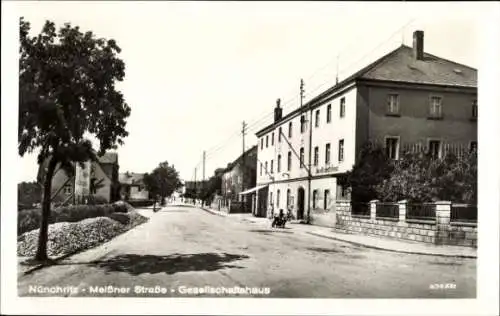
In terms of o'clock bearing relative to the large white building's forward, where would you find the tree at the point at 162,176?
The tree is roughly at 1 o'clock from the large white building.

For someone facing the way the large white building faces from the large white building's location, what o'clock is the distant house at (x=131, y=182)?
The distant house is roughly at 1 o'clock from the large white building.

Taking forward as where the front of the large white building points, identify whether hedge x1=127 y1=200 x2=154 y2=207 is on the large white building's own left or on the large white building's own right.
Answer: on the large white building's own right

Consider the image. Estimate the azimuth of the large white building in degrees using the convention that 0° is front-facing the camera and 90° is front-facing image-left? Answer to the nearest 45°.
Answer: approximately 45°

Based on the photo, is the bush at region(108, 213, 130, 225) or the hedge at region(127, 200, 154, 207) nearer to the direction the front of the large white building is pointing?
the bush

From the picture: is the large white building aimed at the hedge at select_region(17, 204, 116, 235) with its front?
yes
